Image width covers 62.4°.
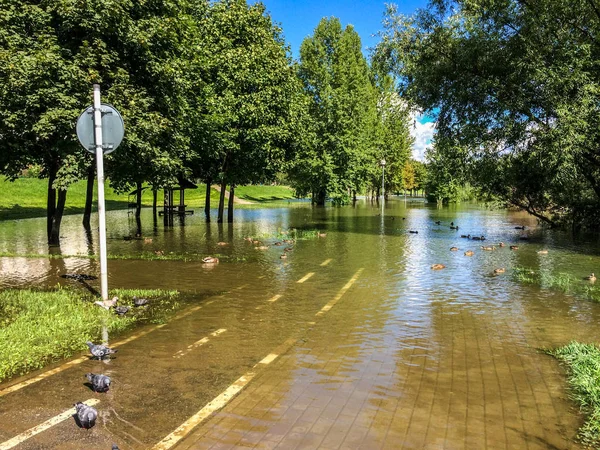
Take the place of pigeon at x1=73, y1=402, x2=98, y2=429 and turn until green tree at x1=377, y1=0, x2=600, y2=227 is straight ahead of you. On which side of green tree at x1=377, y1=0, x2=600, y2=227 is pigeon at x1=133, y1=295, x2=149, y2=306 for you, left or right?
left

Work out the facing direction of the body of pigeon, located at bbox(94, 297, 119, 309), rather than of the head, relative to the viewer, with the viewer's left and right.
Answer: facing to the right of the viewer

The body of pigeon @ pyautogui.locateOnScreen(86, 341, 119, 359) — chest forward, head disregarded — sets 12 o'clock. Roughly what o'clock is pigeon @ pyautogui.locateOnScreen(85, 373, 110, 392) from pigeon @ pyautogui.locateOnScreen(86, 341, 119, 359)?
pigeon @ pyautogui.locateOnScreen(85, 373, 110, 392) is roughly at 9 o'clock from pigeon @ pyautogui.locateOnScreen(86, 341, 119, 359).

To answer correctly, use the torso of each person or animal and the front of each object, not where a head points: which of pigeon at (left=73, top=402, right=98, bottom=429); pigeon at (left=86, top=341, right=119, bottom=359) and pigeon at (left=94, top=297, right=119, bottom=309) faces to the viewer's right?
pigeon at (left=94, top=297, right=119, bottom=309)

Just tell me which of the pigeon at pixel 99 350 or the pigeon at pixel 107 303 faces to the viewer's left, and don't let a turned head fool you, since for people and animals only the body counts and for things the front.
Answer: the pigeon at pixel 99 350

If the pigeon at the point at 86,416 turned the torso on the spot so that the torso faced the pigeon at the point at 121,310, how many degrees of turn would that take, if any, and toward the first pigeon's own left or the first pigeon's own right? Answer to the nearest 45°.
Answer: approximately 45° to the first pigeon's own right

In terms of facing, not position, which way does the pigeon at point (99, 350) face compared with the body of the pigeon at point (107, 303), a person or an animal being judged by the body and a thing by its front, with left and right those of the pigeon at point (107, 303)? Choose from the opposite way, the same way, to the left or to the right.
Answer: the opposite way

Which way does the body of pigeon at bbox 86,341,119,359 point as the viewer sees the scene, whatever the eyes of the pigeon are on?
to the viewer's left

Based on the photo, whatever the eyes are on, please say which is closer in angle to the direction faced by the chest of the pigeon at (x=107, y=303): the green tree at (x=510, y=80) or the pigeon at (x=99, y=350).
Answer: the green tree

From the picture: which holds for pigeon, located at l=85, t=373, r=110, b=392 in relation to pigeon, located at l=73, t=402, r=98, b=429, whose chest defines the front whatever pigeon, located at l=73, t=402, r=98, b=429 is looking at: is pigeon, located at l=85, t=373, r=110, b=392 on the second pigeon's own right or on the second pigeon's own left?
on the second pigeon's own right

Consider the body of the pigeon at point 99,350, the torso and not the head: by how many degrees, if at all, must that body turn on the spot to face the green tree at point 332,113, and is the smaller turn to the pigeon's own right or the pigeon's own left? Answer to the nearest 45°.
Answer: approximately 135° to the pigeon's own right

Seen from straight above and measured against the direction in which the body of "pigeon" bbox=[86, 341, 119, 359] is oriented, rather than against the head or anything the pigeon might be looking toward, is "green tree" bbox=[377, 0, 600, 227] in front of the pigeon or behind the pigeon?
behind

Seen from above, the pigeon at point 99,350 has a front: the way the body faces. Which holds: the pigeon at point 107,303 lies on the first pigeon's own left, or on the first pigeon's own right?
on the first pigeon's own right

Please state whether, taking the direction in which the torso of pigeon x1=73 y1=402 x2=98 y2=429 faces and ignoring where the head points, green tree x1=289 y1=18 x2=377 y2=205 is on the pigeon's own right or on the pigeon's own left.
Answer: on the pigeon's own right

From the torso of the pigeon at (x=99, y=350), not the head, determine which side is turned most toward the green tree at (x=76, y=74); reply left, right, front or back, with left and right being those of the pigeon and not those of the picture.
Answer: right
